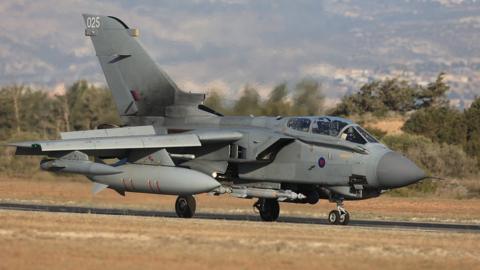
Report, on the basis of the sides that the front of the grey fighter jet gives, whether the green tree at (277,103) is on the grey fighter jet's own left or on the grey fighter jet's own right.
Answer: on the grey fighter jet's own left

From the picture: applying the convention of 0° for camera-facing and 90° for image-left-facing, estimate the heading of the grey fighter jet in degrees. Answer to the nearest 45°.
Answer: approximately 315°

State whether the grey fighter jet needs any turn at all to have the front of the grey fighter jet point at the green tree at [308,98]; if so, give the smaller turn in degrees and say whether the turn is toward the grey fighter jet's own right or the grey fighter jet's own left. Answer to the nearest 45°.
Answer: approximately 135° to the grey fighter jet's own left

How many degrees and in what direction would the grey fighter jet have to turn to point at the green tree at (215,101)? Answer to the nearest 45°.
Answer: approximately 135° to its left

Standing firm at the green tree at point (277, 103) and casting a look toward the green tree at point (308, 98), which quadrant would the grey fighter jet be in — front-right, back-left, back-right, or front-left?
back-right

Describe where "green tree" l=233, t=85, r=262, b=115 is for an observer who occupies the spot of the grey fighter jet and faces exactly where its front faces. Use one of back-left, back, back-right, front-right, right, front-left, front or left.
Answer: back-left
